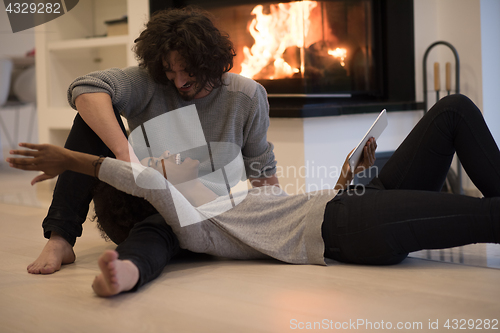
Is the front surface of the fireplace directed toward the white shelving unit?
no

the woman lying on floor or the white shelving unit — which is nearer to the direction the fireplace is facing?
the woman lying on floor

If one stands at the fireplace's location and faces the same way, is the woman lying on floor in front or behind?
in front

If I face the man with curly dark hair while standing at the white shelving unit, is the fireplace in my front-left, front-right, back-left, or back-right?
front-left

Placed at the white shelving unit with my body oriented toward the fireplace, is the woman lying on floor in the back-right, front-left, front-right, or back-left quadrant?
front-right

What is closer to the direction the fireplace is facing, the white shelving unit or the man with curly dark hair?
the man with curly dark hair

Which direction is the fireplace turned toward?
toward the camera
